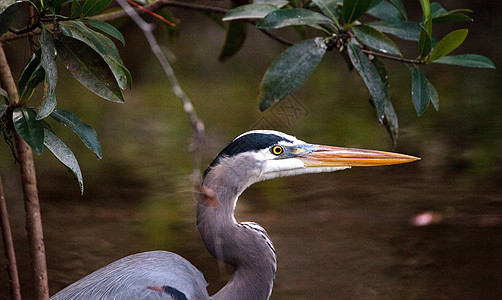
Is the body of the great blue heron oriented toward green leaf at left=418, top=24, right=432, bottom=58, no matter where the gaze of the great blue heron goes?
yes

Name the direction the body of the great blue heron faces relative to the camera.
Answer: to the viewer's right
